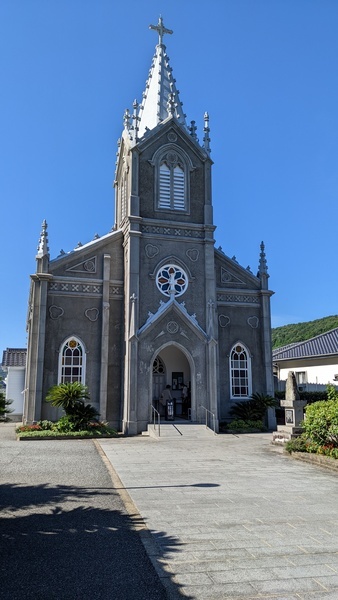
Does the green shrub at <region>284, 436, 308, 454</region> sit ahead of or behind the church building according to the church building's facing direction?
ahead

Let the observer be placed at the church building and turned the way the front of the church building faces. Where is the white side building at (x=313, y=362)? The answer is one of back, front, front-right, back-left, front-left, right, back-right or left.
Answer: back-left

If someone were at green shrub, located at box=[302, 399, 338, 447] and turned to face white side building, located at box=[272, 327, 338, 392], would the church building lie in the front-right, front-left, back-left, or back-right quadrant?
front-left

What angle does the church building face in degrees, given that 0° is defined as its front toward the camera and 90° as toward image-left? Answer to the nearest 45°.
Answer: approximately 0°

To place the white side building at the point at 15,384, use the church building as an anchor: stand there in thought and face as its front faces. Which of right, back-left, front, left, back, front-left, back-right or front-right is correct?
back-right

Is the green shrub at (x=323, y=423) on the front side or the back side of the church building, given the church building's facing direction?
on the front side

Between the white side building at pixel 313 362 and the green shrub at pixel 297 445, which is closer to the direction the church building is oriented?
the green shrub
